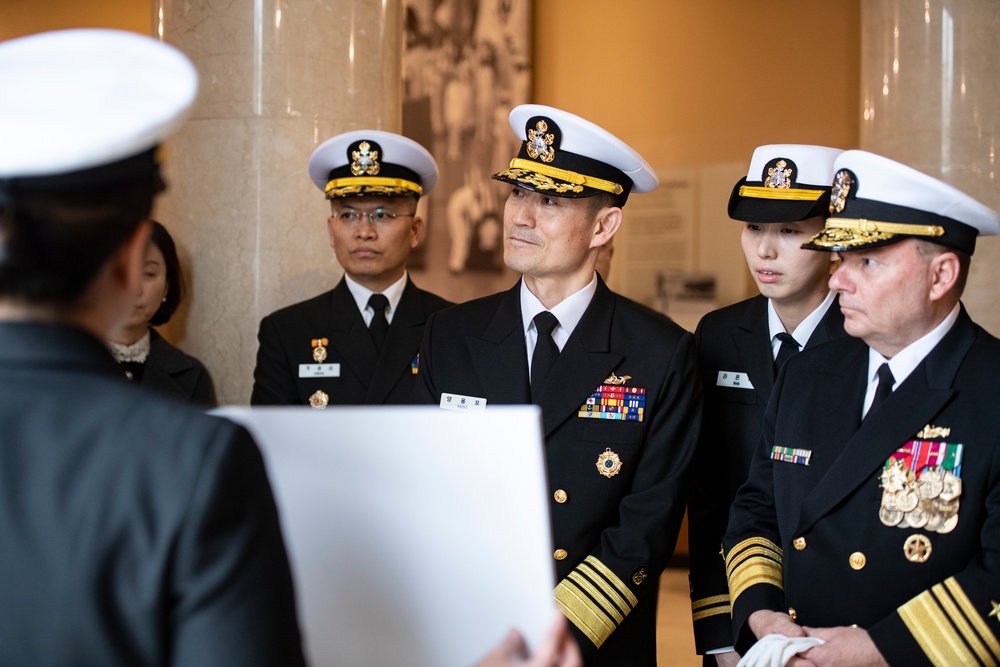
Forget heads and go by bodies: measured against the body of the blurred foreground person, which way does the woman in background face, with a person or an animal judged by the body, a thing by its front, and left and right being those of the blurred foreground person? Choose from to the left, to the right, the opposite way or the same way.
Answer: the opposite way

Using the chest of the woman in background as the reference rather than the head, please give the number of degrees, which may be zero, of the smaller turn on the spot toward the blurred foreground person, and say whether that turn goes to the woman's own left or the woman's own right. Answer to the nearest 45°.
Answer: approximately 45° to the woman's own left

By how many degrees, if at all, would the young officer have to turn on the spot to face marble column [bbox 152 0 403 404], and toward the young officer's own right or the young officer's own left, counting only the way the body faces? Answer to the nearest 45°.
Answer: approximately 45° to the young officer's own right

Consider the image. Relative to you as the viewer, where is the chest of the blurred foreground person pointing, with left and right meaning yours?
facing away from the viewer and to the right of the viewer

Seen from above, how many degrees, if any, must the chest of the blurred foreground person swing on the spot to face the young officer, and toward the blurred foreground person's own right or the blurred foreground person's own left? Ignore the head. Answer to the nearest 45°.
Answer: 0° — they already face them

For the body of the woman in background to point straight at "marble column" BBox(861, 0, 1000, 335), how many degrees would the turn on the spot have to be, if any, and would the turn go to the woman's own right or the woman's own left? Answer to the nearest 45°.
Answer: approximately 135° to the woman's own left

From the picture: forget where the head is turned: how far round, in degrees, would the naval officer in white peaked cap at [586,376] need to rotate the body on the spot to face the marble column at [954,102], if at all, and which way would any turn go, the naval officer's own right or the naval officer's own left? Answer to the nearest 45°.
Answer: approximately 180°

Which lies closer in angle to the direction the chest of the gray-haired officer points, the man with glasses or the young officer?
the man with glasses

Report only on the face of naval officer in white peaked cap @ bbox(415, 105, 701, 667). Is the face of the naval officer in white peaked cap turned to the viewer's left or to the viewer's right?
to the viewer's left

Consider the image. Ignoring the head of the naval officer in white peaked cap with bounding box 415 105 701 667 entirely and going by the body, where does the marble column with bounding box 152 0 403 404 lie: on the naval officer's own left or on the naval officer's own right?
on the naval officer's own right

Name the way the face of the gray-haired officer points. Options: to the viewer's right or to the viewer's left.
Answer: to the viewer's left

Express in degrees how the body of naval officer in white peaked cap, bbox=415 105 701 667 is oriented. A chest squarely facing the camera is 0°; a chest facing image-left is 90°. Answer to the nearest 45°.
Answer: approximately 45°

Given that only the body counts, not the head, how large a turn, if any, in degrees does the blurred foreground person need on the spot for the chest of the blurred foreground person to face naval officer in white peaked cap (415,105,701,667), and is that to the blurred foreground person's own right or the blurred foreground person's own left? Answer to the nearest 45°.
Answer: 0° — they already face them
